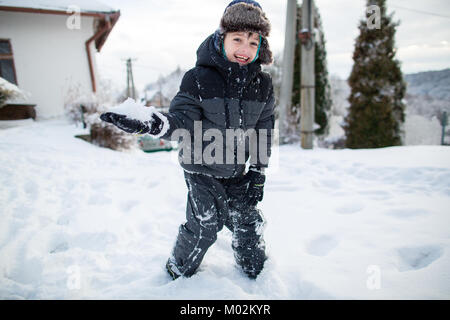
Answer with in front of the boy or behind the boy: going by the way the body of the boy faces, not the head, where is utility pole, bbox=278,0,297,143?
behind

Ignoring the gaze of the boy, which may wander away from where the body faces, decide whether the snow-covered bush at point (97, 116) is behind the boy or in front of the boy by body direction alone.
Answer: behind

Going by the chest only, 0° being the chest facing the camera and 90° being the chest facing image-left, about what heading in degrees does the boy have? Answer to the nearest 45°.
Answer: approximately 0°

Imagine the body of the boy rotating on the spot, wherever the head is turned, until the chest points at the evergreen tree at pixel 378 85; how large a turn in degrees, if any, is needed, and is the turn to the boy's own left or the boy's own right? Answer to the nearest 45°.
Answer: approximately 135° to the boy's own left

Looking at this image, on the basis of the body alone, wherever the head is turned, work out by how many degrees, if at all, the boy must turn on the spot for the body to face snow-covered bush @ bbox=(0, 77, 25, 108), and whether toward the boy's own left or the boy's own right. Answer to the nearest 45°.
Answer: approximately 135° to the boy's own right

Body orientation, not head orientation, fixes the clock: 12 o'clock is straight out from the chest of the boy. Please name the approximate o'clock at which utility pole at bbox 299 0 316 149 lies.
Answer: The utility pole is roughly at 7 o'clock from the boy.
